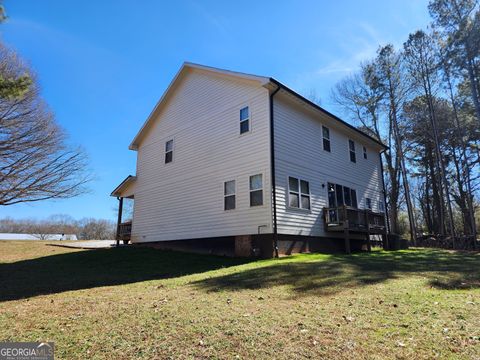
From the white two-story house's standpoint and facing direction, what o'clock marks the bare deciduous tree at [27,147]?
The bare deciduous tree is roughly at 11 o'clock from the white two-story house.

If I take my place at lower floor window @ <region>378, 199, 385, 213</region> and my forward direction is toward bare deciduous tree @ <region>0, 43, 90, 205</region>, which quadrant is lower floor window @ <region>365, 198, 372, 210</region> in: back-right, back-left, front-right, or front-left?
front-left

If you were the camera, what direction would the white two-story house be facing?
facing away from the viewer and to the left of the viewer
